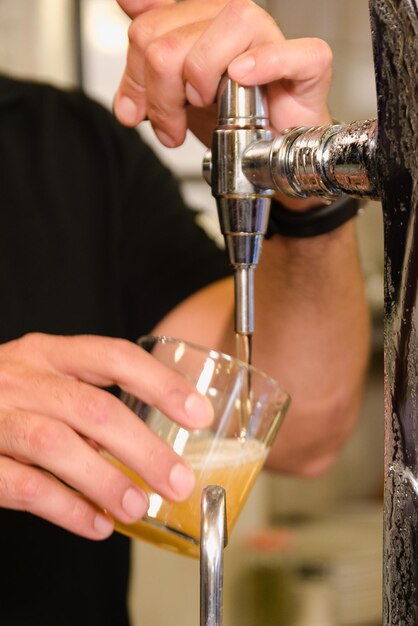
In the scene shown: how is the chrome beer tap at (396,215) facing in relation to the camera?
to the viewer's left
